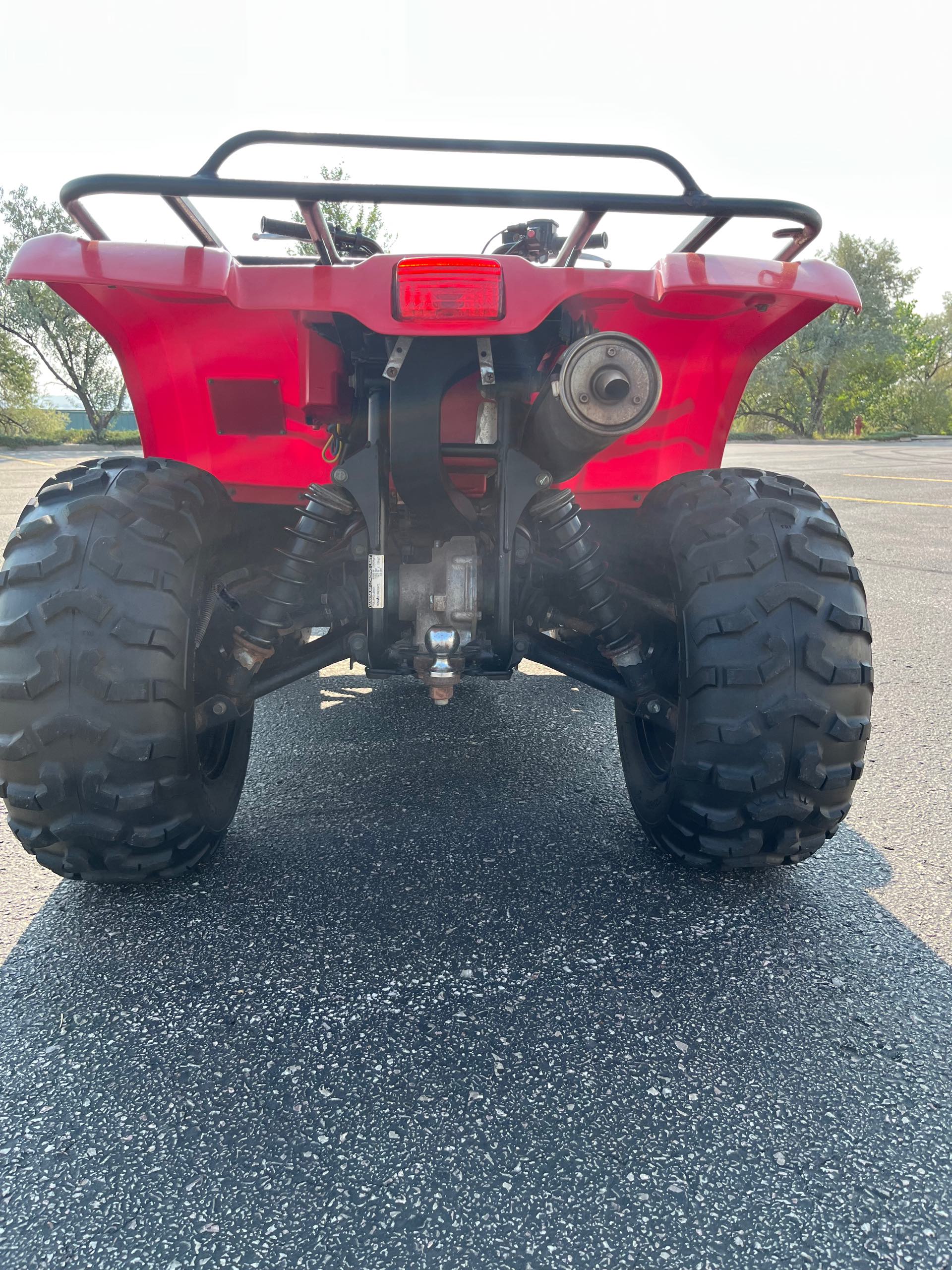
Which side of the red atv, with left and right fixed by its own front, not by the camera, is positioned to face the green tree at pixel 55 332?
front

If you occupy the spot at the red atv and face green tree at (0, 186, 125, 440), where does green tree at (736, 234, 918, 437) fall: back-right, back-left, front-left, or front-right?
front-right

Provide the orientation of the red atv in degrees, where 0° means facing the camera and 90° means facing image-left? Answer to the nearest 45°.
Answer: approximately 180°

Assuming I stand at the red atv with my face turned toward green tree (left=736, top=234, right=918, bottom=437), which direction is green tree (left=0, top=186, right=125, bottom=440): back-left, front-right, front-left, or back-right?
front-left

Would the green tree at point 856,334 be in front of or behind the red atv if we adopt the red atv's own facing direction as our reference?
in front
